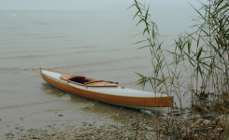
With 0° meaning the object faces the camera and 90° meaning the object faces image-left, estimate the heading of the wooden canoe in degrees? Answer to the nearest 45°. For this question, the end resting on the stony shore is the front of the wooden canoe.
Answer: approximately 315°

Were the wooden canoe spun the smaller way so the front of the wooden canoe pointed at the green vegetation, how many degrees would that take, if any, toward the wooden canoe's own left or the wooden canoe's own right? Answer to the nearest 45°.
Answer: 0° — it already faces it
